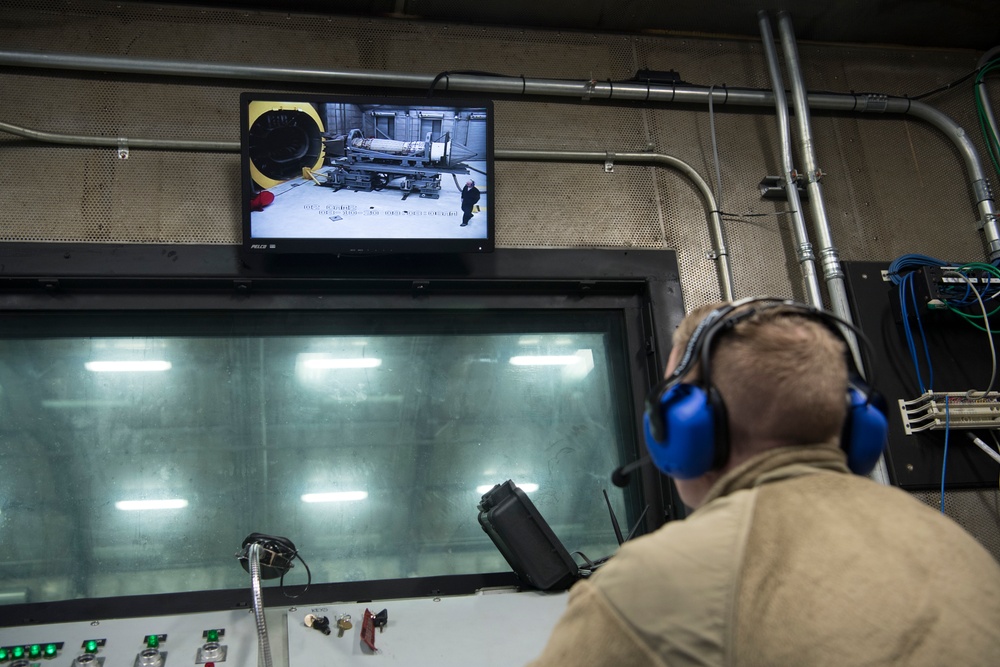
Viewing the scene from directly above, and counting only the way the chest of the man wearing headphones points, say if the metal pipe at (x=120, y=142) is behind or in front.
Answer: in front

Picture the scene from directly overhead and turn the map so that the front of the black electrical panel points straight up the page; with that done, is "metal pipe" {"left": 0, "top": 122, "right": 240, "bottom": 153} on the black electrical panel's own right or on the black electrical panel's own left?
on the black electrical panel's own right

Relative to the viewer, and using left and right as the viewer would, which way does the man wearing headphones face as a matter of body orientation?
facing away from the viewer and to the left of the viewer

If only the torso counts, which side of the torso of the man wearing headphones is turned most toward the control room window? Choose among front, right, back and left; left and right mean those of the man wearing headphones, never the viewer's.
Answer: front

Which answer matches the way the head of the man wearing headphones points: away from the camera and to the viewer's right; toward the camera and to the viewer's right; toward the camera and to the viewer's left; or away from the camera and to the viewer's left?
away from the camera and to the viewer's left

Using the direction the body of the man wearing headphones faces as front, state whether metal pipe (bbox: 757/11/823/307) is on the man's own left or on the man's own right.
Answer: on the man's own right
